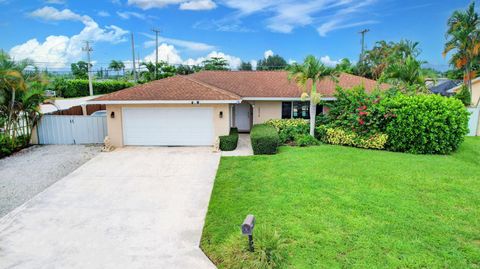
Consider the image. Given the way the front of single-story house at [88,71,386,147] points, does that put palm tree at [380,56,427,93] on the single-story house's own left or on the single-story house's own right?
on the single-story house's own left

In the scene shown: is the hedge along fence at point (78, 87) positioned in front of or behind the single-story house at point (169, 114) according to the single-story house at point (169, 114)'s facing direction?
behind

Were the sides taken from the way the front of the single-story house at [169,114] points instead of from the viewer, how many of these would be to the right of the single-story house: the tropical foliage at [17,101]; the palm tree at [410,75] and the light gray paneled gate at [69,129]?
2

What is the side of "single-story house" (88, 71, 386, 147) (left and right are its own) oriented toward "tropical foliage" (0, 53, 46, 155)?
right

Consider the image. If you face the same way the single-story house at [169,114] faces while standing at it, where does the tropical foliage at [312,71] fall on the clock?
The tropical foliage is roughly at 9 o'clock from the single-story house.

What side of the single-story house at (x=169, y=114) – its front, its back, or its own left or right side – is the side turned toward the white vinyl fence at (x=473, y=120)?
left

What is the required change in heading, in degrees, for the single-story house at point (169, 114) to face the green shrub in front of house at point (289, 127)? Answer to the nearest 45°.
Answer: approximately 90° to its left

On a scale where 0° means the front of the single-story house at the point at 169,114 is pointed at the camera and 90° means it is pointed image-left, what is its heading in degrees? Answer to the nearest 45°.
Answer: approximately 0°

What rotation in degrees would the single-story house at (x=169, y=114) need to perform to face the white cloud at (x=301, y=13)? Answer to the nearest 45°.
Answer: approximately 135° to its left

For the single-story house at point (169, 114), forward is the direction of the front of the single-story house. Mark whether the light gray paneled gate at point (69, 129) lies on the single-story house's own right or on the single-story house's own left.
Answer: on the single-story house's own right

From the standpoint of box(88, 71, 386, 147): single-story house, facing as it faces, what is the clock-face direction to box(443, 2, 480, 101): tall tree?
The tall tree is roughly at 8 o'clock from the single-story house.

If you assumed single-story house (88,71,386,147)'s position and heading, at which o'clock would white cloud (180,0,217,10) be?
The white cloud is roughly at 6 o'clock from the single-story house.
